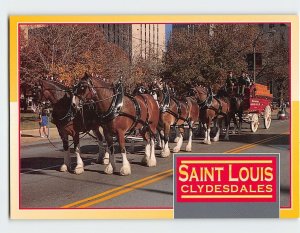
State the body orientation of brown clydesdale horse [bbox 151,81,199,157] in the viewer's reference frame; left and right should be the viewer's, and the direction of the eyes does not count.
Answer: facing the viewer and to the left of the viewer

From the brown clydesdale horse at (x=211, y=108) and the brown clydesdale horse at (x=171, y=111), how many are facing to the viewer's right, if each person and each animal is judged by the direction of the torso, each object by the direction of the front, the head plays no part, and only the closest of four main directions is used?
0

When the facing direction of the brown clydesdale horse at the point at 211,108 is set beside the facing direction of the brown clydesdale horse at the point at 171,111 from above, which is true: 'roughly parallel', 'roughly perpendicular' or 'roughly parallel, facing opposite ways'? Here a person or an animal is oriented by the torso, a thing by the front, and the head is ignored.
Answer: roughly parallel
